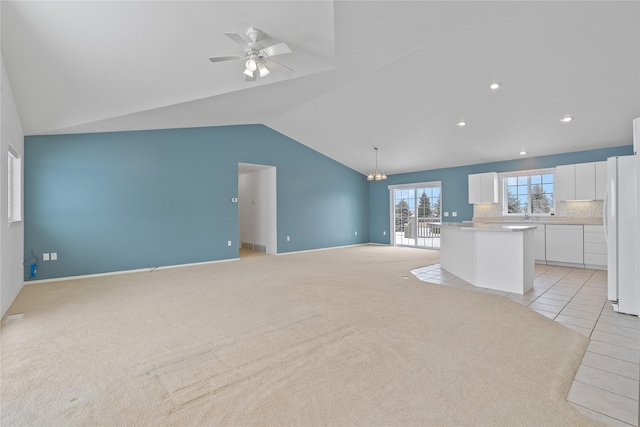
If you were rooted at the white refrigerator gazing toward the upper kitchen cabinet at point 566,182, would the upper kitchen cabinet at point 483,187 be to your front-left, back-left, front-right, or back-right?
front-left

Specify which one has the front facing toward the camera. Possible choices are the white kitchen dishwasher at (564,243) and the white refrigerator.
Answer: the white kitchen dishwasher

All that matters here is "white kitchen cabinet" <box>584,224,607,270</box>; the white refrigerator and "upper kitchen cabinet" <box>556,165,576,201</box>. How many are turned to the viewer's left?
1

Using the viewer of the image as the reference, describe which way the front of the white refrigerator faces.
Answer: facing to the left of the viewer

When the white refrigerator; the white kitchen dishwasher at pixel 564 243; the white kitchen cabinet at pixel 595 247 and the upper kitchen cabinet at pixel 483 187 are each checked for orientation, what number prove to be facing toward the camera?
3

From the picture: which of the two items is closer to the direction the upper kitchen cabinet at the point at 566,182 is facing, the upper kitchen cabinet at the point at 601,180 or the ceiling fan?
the ceiling fan

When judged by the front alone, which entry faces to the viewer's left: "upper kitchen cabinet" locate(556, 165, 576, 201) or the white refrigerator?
the white refrigerator

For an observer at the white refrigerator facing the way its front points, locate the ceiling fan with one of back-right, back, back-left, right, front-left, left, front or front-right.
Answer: front-left

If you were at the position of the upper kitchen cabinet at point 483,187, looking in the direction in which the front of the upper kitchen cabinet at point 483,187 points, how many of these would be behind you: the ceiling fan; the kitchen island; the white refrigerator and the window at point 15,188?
0

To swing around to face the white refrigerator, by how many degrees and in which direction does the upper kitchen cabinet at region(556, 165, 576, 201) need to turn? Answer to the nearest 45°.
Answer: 0° — it already faces it

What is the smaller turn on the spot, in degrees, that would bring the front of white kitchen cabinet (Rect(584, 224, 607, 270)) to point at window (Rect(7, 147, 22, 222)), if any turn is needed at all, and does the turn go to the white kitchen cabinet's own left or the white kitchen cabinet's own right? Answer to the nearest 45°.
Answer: approximately 45° to the white kitchen cabinet's own right

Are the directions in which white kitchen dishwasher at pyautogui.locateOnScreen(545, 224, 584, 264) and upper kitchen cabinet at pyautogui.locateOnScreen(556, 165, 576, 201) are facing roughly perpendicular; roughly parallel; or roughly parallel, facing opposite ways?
roughly parallel

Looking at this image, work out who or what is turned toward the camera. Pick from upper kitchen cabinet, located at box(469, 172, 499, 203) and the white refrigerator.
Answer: the upper kitchen cabinet

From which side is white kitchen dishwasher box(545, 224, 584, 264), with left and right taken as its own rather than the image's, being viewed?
front

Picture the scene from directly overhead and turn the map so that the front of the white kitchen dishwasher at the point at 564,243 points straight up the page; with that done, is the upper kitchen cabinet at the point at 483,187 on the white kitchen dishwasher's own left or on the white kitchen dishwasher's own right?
on the white kitchen dishwasher's own right
